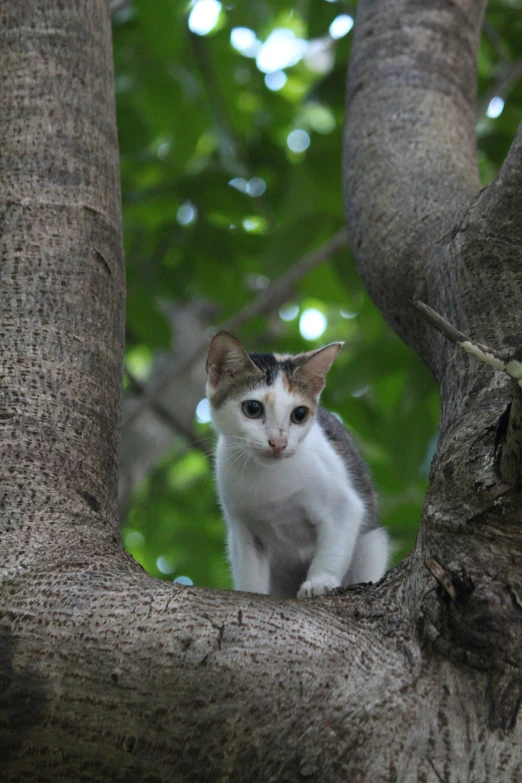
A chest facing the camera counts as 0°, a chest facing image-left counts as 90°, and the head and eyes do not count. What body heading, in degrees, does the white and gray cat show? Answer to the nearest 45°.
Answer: approximately 45°
